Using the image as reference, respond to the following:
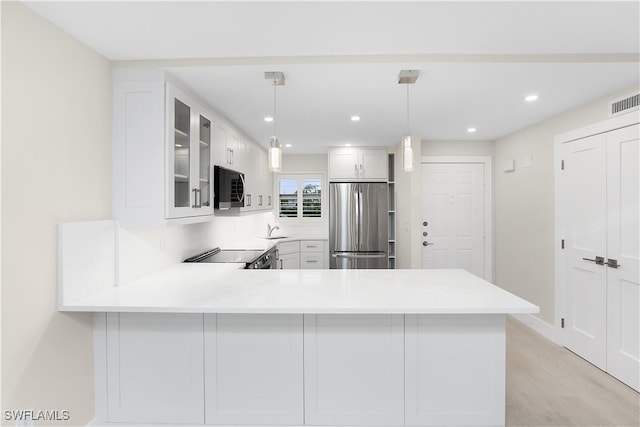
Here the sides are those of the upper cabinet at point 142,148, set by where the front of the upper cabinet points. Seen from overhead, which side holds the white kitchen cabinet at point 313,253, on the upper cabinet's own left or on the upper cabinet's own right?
on the upper cabinet's own left

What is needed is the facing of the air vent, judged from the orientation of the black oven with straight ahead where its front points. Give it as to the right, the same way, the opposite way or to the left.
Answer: the opposite way

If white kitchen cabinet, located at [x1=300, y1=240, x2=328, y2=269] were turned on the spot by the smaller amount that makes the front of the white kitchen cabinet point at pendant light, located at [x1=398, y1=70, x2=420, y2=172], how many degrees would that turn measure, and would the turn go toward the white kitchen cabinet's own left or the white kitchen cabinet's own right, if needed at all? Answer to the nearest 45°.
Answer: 0° — it already faces it

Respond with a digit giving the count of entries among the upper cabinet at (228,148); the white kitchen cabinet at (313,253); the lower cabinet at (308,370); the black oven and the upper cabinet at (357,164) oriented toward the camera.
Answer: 3

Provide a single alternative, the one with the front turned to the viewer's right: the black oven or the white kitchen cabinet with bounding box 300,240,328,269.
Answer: the black oven

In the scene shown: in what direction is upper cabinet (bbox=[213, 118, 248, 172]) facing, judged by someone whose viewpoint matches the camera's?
facing to the right of the viewer

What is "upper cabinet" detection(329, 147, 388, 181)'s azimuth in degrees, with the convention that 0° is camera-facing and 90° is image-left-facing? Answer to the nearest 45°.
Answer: approximately 0°

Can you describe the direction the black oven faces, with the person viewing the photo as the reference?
facing to the right of the viewer

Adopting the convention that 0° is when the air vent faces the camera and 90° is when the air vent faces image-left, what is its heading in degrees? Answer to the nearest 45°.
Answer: approximately 45°

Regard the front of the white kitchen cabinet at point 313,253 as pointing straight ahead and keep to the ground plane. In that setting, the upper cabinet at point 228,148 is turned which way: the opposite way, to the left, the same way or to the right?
to the left

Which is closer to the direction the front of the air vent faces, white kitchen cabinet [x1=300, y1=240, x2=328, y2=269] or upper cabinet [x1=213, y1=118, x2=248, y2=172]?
the upper cabinet

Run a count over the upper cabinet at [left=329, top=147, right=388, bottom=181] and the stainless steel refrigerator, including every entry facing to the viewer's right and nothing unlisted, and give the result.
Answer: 0

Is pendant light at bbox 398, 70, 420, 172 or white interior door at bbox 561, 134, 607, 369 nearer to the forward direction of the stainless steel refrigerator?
the pendant light

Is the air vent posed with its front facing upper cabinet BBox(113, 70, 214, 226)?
yes

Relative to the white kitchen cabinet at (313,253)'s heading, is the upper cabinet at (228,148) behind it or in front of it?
in front
